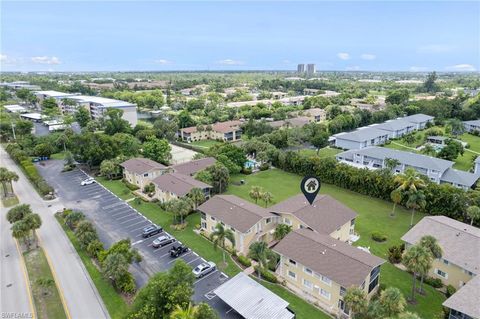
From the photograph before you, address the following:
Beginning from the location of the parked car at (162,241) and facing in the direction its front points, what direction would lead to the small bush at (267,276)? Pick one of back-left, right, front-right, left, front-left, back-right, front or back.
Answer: right

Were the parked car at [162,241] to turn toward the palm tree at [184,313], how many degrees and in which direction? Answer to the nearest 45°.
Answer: approximately 135° to its right

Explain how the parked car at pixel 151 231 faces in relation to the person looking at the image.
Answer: facing away from the viewer and to the right of the viewer

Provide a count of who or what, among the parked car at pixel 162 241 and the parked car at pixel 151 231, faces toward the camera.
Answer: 0

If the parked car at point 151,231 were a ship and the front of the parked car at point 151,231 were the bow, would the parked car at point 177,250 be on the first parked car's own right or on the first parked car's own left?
on the first parked car's own right

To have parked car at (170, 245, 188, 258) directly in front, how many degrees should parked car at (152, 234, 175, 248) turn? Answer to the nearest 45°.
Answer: approximately 90° to its right

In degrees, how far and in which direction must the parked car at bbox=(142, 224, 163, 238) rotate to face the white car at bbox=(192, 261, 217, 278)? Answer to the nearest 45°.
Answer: approximately 90° to its right

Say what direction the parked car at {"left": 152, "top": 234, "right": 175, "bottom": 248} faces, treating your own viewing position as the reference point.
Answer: facing away from the viewer and to the right of the viewer

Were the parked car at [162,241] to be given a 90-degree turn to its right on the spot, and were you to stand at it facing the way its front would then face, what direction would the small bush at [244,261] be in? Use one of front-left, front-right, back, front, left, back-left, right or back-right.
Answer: front

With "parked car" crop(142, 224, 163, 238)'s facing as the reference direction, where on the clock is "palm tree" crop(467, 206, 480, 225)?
The palm tree is roughly at 2 o'clock from the parked car.

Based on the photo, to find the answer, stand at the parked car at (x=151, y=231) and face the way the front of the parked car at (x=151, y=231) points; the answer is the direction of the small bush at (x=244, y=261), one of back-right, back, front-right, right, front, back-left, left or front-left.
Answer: right

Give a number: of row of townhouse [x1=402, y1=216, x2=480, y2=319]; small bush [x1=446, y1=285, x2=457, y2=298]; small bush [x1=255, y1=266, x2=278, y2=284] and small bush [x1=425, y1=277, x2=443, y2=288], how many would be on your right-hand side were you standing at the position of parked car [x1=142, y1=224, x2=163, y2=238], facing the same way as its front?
4

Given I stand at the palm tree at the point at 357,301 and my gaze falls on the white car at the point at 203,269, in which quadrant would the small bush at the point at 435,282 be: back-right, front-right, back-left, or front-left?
back-right
